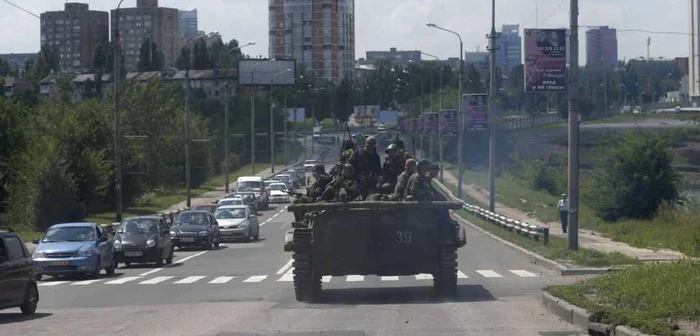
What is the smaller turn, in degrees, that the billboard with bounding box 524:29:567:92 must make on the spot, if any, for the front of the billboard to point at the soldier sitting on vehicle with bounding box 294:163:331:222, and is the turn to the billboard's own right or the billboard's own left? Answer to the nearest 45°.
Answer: approximately 45° to the billboard's own right

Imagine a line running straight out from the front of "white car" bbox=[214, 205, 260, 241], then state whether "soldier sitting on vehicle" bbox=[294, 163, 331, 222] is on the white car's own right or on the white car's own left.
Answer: on the white car's own left

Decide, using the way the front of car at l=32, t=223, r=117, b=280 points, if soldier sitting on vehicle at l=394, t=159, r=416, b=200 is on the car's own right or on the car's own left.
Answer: on the car's own left

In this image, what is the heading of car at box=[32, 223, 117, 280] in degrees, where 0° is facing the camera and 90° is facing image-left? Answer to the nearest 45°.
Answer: approximately 45°

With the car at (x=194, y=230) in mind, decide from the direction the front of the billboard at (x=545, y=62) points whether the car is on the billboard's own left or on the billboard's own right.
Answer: on the billboard's own right

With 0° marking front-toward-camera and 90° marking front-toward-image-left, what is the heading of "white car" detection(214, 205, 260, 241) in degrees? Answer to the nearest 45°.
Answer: approximately 45°

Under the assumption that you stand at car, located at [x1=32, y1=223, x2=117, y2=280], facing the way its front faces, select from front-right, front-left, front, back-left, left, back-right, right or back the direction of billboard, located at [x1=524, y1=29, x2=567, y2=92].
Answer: back-left

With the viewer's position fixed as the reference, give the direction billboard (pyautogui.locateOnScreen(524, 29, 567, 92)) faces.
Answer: facing the viewer
